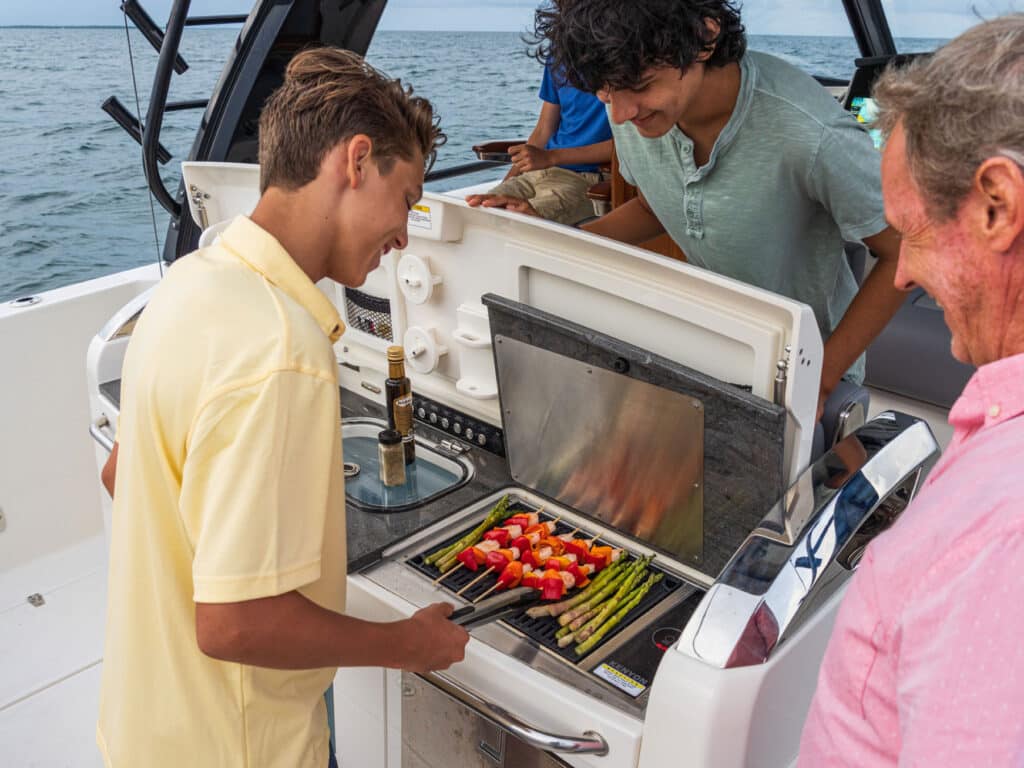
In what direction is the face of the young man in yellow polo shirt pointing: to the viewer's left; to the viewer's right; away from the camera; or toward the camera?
to the viewer's right

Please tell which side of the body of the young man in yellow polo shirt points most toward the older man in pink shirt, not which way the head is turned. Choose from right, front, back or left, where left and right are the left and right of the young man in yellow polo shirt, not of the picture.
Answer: right

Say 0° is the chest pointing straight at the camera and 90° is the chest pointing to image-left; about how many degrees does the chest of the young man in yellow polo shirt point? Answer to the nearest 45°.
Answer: approximately 225°

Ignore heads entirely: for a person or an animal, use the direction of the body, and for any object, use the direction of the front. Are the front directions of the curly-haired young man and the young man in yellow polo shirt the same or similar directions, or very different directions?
very different directions

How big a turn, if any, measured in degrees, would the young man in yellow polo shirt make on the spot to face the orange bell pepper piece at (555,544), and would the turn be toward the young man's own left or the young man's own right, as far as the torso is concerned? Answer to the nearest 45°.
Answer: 0° — they already face it
